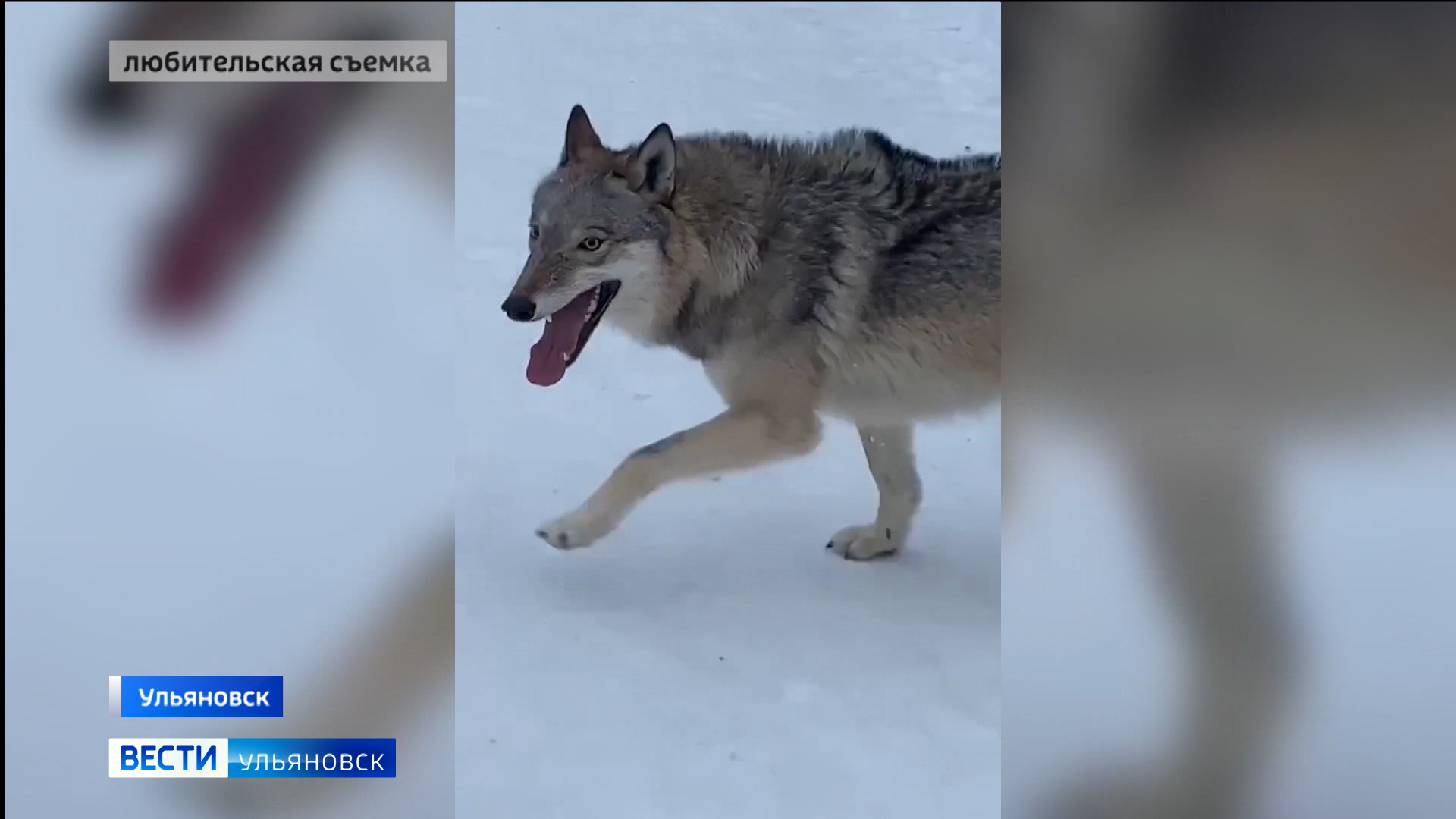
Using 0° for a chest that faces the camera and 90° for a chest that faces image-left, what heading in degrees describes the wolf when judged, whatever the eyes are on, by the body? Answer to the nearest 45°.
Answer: approximately 90°
